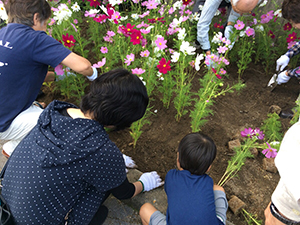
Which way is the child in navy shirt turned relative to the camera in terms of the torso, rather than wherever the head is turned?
away from the camera

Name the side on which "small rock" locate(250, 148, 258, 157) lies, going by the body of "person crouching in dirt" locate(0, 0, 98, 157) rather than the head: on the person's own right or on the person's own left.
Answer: on the person's own right

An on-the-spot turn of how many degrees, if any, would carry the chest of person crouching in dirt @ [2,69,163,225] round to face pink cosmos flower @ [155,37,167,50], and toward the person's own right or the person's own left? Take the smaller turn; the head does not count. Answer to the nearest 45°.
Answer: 0° — they already face it

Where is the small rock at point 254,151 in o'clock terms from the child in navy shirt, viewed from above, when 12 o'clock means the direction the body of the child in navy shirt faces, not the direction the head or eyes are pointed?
The small rock is roughly at 1 o'clock from the child in navy shirt.

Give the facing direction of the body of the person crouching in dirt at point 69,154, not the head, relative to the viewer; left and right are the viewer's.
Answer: facing away from the viewer and to the right of the viewer

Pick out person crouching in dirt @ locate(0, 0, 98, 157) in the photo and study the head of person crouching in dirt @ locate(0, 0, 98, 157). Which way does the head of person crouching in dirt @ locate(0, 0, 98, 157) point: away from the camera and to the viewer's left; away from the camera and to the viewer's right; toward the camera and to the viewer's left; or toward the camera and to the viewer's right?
away from the camera and to the viewer's right

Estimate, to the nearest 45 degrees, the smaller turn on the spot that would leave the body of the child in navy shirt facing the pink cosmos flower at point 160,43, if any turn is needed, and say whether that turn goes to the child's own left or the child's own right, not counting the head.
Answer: approximately 45° to the child's own left
